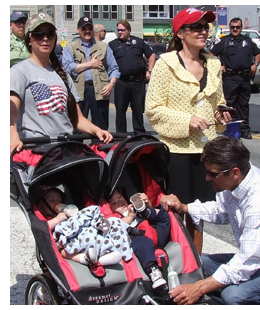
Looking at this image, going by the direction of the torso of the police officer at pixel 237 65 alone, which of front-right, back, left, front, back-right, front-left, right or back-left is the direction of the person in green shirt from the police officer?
front-right

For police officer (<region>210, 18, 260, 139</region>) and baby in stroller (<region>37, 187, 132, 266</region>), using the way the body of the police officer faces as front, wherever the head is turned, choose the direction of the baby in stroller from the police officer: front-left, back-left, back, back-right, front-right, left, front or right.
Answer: front

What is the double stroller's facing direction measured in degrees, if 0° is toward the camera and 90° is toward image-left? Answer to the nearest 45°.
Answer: approximately 315°

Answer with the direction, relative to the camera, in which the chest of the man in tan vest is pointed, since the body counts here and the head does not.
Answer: toward the camera

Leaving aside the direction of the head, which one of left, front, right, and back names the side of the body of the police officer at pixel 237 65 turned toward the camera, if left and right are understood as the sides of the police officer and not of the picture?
front

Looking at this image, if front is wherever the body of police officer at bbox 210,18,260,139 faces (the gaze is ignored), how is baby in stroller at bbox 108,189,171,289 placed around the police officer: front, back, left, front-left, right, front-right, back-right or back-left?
front

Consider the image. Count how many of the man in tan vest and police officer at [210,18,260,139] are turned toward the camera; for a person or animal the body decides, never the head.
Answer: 2

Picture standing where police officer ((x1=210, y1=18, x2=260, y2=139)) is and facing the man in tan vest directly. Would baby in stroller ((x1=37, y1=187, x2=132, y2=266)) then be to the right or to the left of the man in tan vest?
left

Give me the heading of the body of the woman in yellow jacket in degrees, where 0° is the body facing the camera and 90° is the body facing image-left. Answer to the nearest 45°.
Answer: approximately 315°

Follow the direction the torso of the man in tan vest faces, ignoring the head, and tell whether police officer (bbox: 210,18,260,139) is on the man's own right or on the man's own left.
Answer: on the man's own left

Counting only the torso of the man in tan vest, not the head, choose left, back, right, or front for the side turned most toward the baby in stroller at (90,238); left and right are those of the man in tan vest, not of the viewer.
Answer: front

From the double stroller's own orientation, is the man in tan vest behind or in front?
behind
